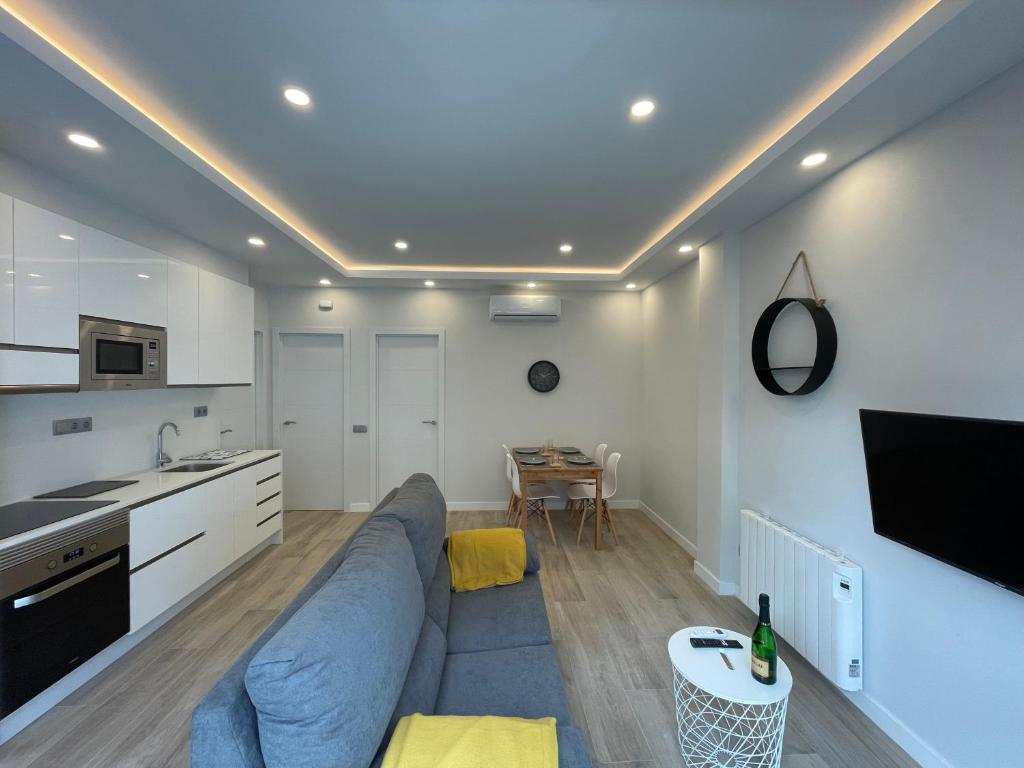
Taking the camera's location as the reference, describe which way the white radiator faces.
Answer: facing the viewer and to the left of the viewer

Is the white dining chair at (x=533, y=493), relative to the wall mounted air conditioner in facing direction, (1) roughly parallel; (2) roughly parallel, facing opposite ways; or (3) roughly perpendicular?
roughly perpendicular

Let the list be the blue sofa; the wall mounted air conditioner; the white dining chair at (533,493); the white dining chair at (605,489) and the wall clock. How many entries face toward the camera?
2

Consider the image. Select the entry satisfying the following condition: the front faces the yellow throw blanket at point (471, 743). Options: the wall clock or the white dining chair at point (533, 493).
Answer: the wall clock

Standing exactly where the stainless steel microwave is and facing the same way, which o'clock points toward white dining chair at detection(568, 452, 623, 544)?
The white dining chair is roughly at 11 o'clock from the stainless steel microwave.

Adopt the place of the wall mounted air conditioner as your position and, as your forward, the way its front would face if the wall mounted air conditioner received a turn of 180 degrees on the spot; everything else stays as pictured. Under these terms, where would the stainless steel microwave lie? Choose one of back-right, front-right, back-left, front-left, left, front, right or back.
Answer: back-left

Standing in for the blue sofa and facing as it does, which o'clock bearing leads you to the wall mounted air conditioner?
The wall mounted air conditioner is roughly at 10 o'clock from the blue sofa.

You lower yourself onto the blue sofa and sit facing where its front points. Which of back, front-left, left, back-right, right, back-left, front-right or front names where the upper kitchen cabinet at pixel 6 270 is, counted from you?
back-left

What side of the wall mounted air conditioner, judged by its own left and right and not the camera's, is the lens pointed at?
front

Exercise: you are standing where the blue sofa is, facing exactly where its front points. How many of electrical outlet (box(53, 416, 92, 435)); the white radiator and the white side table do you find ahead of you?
2

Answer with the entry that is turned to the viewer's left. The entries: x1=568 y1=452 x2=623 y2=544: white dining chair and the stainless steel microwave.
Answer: the white dining chair

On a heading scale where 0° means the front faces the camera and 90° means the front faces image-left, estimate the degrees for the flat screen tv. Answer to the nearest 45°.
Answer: approximately 45°

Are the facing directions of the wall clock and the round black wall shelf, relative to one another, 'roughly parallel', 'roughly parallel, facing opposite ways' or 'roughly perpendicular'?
roughly perpendicular

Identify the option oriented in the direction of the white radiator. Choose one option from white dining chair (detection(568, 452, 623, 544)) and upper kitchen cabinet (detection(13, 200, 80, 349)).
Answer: the upper kitchen cabinet

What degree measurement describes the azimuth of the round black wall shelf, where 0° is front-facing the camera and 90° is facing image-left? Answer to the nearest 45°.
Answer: approximately 45°

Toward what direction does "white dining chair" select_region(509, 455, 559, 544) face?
to the viewer's right

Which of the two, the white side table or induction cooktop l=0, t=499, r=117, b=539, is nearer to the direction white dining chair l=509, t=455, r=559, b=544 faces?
the white side table

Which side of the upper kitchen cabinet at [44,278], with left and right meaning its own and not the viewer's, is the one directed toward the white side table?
front

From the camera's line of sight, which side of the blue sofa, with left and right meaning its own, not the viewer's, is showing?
right

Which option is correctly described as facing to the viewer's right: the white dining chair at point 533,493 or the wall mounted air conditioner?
the white dining chair
